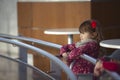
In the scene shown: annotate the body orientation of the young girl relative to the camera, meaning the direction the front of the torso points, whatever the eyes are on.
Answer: to the viewer's left
